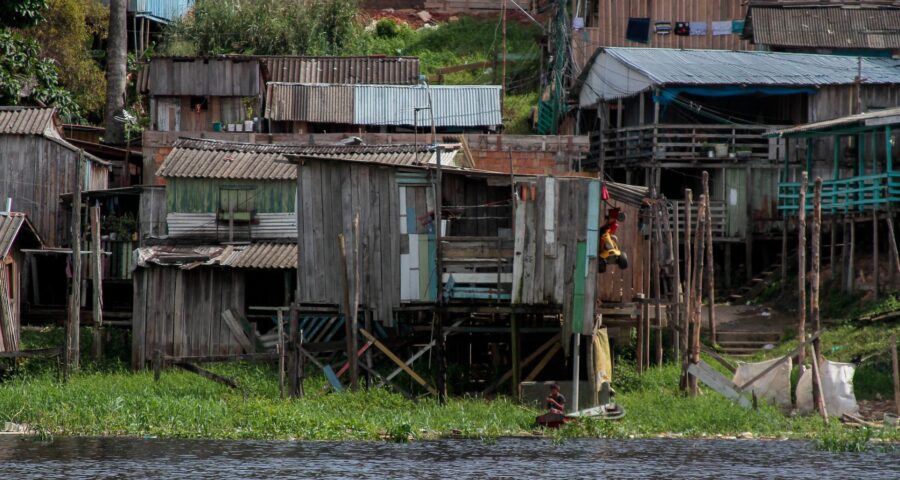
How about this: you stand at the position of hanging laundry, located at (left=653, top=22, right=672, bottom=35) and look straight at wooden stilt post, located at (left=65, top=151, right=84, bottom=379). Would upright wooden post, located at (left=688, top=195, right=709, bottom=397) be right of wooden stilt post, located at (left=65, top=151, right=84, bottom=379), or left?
left

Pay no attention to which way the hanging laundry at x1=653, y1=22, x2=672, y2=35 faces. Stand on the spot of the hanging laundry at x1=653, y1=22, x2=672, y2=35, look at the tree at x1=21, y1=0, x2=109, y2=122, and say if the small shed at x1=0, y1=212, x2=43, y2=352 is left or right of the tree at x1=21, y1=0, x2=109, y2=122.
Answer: left

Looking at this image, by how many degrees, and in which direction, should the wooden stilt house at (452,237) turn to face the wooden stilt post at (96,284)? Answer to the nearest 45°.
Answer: approximately 90° to its right

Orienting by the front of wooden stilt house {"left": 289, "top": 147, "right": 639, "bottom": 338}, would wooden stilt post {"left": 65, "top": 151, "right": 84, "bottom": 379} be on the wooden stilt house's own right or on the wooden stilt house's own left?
on the wooden stilt house's own right

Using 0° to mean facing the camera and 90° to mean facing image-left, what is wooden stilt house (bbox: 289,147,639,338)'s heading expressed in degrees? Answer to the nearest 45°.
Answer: approximately 0°

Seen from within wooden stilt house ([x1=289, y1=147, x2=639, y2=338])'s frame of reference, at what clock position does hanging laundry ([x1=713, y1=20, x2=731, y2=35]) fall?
The hanging laundry is roughly at 7 o'clock from the wooden stilt house.

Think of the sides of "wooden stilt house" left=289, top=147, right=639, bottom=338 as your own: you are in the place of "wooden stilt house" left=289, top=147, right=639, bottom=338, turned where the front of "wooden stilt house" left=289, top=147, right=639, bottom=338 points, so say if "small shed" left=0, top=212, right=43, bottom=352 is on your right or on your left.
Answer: on your right
